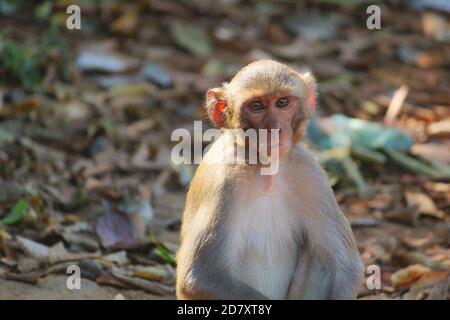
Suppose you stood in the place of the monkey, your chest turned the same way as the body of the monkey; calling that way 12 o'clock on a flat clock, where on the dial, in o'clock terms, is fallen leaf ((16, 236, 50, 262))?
The fallen leaf is roughly at 4 o'clock from the monkey.

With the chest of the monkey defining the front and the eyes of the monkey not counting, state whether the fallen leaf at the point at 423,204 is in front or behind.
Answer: behind

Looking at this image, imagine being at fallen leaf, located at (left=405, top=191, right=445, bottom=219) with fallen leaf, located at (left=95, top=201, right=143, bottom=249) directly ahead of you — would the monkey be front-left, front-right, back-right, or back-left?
front-left

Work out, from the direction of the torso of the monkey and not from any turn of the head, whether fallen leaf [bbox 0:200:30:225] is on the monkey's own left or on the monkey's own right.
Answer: on the monkey's own right

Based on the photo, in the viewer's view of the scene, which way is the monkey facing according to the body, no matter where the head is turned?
toward the camera

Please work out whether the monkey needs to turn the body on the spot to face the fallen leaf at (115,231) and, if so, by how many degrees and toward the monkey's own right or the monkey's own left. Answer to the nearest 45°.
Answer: approximately 135° to the monkey's own right

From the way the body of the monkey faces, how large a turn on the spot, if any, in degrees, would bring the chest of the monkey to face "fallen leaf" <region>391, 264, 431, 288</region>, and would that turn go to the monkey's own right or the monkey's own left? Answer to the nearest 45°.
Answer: approximately 135° to the monkey's own left
